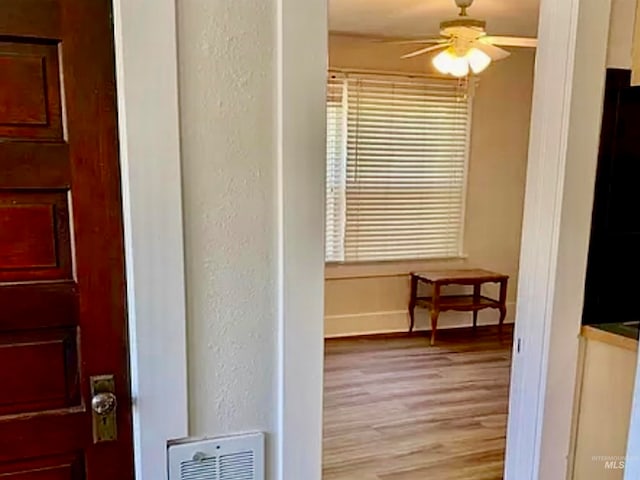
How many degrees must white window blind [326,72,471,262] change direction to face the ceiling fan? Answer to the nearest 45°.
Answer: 0° — it already faces it

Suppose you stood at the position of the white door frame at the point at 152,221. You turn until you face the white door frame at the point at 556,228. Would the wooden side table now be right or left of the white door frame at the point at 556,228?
left

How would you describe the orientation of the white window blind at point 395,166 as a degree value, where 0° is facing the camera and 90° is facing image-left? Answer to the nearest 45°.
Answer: approximately 0°
